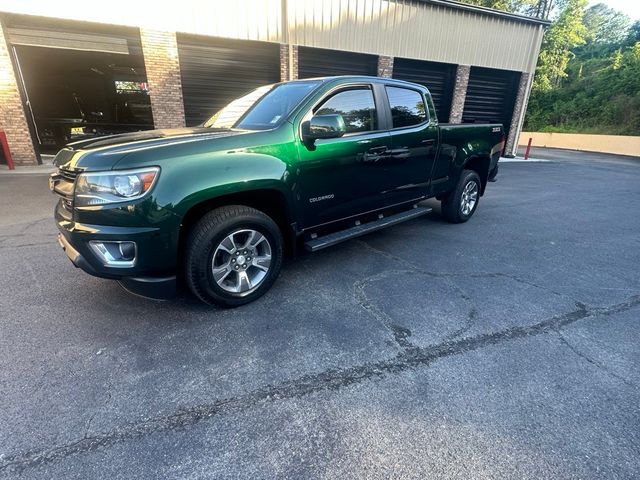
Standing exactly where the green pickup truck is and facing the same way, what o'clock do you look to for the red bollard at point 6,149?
The red bollard is roughly at 3 o'clock from the green pickup truck.

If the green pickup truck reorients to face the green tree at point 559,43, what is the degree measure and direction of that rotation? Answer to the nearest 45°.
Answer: approximately 180°

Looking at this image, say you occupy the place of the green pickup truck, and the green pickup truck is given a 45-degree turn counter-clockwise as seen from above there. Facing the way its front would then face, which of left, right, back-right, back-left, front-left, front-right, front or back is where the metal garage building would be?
back

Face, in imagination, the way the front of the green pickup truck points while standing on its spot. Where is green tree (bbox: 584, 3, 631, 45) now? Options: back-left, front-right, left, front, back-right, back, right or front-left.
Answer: back

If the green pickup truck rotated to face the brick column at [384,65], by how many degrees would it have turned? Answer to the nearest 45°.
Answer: approximately 135° to its right

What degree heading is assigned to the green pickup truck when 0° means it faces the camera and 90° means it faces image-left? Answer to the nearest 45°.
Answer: approximately 45°
